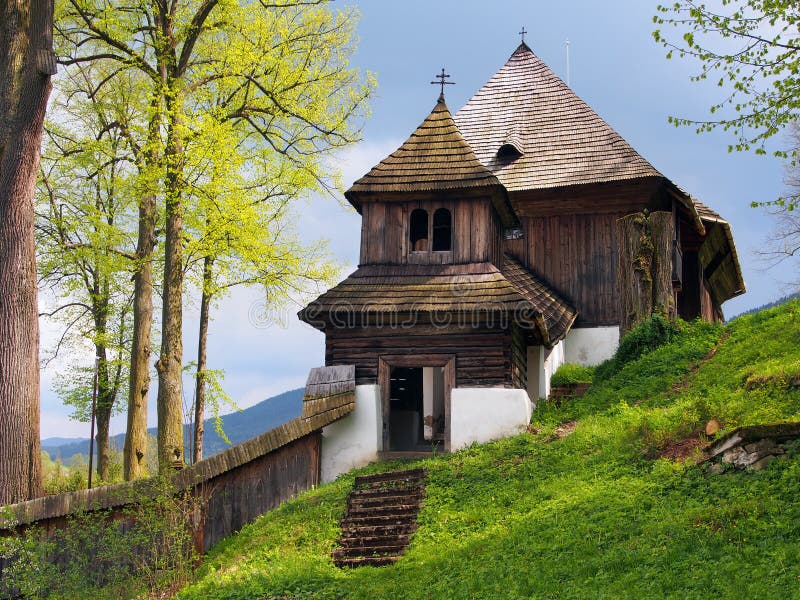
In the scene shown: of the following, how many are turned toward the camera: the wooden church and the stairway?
2

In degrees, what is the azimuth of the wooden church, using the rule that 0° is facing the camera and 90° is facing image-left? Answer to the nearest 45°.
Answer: approximately 0°

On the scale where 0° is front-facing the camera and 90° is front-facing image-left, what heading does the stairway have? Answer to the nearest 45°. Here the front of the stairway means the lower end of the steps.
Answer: approximately 0°

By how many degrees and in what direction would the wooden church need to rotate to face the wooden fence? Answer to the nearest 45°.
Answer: approximately 45° to its right

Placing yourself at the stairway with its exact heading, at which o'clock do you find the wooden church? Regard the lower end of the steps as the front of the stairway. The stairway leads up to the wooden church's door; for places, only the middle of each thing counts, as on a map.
The wooden church is roughly at 7 o'clock from the stairway.

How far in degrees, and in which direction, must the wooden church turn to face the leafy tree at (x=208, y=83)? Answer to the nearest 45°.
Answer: approximately 90° to its right

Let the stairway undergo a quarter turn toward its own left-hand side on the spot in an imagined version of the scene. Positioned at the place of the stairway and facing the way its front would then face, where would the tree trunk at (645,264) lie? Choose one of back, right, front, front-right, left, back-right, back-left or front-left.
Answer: front-left

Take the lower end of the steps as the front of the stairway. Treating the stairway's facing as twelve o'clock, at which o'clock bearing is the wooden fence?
The wooden fence is roughly at 4 o'clock from the stairway.
